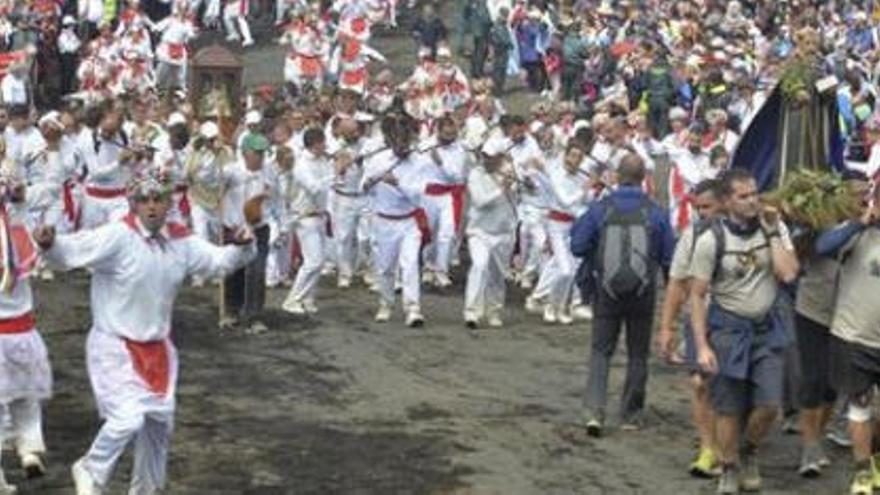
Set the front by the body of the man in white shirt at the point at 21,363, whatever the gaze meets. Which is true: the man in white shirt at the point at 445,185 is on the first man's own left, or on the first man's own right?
on the first man's own left

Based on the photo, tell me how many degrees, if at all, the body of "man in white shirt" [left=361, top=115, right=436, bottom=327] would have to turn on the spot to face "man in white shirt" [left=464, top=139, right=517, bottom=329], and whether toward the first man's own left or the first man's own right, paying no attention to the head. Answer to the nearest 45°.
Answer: approximately 90° to the first man's own left

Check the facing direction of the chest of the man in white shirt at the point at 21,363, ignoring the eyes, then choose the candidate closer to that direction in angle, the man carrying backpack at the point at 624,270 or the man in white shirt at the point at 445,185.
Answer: the man carrying backpack

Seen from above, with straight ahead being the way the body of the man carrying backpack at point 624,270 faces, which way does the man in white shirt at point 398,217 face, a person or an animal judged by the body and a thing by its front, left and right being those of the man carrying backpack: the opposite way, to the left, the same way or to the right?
the opposite way

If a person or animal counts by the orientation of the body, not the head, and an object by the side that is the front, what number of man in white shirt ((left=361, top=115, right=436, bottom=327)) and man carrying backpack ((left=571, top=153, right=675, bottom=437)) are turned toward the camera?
1

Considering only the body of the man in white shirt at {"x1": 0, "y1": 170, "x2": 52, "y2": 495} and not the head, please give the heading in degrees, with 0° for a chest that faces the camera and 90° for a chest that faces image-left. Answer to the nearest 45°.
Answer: approximately 315°

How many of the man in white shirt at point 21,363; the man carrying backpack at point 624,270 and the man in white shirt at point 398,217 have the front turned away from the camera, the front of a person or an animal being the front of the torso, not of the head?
1

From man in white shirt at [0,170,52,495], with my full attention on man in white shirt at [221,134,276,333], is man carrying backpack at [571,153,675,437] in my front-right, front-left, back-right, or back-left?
front-right

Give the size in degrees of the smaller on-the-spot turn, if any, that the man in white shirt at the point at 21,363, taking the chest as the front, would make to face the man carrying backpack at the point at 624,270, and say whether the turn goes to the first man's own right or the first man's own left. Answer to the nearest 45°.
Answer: approximately 45° to the first man's own left

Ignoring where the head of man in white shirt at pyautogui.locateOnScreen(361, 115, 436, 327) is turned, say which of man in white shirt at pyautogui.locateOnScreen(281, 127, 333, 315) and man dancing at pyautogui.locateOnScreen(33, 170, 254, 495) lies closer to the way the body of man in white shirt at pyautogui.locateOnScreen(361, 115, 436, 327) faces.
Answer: the man dancing

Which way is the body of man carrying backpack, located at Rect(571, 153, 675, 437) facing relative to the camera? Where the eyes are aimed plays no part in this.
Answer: away from the camera

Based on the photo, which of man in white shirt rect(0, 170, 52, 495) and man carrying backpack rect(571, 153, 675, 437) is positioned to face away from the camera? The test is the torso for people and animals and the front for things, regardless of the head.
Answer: the man carrying backpack

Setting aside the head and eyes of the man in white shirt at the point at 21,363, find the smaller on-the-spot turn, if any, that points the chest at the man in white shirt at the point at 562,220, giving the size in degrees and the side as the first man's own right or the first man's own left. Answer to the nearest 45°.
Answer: approximately 90° to the first man's own left

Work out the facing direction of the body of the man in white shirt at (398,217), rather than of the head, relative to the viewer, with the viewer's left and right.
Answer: facing the viewer
